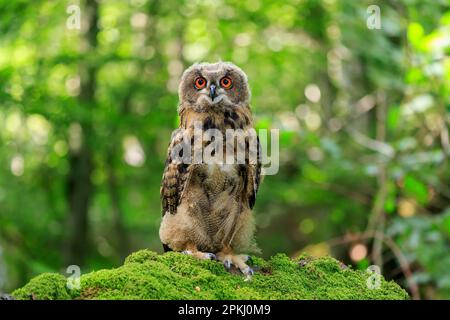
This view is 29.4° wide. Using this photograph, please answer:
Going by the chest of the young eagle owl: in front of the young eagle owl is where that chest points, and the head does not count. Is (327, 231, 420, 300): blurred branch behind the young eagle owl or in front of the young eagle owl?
behind

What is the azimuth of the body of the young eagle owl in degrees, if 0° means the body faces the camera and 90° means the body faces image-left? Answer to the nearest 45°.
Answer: approximately 0°
